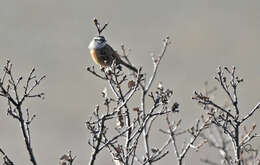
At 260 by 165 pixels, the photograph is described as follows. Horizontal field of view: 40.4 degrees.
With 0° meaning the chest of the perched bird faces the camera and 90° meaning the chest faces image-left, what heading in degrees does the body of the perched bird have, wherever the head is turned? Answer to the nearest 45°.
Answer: approximately 90°
